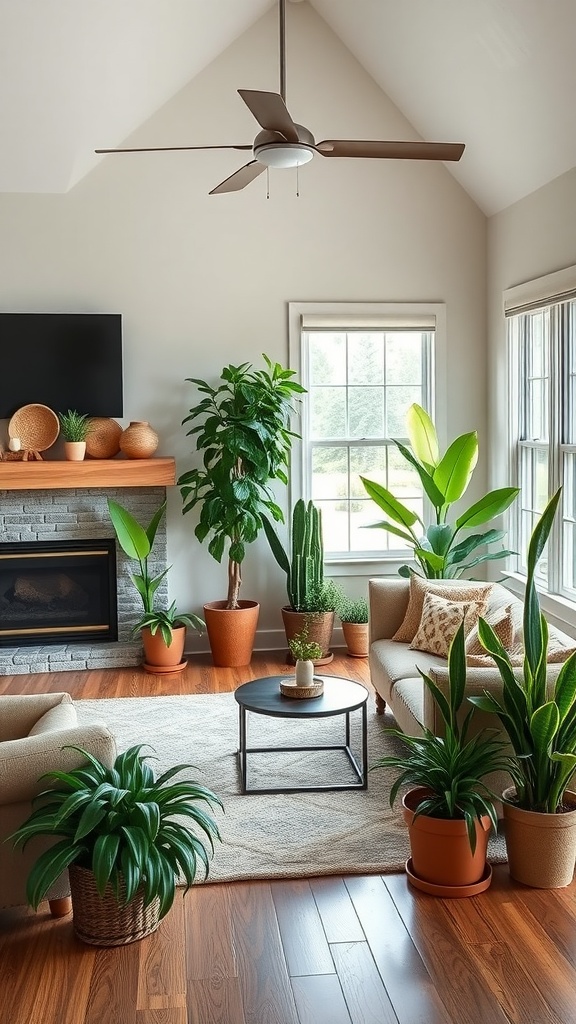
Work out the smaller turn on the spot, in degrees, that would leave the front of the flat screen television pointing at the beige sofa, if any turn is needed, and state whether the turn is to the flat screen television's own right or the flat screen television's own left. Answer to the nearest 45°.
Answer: approximately 45° to the flat screen television's own left

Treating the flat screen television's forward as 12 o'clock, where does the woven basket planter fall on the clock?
The woven basket planter is roughly at 12 o'clock from the flat screen television.

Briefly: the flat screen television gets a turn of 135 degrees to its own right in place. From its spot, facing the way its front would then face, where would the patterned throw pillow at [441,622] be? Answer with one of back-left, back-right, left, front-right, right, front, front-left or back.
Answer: back

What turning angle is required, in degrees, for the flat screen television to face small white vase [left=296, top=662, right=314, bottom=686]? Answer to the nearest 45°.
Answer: approximately 45° to its left

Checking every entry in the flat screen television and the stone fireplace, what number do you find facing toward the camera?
2

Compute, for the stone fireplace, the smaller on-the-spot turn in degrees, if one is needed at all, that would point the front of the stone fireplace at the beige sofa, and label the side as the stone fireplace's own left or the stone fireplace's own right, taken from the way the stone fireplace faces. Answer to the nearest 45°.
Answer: approximately 45° to the stone fireplace's own left

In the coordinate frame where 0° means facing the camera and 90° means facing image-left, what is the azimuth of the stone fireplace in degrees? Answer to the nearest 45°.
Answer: approximately 0°

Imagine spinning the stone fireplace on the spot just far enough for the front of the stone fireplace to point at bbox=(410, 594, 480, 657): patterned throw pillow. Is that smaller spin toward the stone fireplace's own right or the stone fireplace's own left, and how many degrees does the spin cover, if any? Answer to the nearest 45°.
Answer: approximately 45° to the stone fireplace's own left
